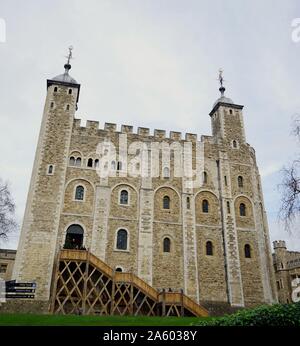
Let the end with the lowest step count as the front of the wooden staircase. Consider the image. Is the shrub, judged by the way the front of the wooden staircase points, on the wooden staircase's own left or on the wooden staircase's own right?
on the wooden staircase's own right

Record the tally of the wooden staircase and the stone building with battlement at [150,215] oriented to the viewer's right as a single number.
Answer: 1

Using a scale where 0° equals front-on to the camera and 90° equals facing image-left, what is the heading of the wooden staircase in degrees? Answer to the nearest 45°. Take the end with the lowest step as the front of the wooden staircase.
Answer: approximately 270°

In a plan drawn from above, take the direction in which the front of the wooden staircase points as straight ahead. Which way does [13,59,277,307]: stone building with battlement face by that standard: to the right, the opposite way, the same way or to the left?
to the right

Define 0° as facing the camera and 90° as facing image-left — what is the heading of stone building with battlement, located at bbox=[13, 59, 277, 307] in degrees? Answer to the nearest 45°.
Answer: approximately 0°

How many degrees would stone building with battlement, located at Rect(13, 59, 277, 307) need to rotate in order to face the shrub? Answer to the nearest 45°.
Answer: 0° — it already faces it
